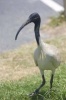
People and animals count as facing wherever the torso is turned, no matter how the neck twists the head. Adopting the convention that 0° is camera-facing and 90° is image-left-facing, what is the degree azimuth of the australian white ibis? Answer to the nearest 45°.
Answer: approximately 45°
